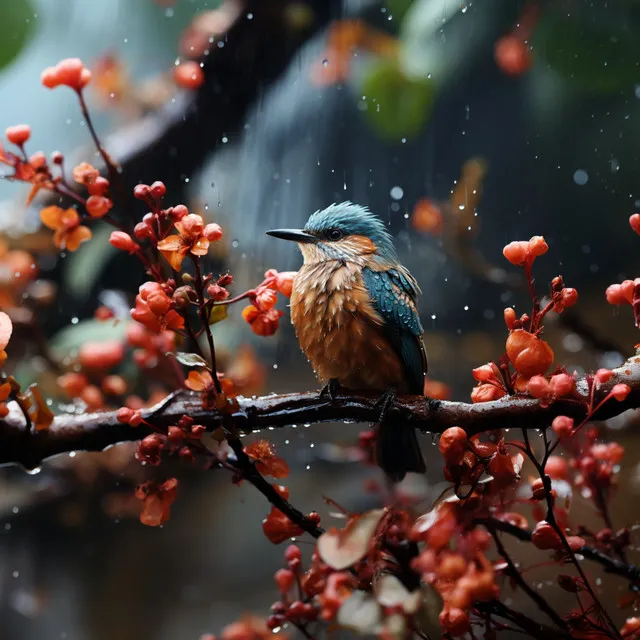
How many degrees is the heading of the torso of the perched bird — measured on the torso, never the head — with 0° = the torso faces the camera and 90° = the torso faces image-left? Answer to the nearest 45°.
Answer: approximately 45°
